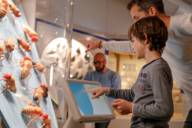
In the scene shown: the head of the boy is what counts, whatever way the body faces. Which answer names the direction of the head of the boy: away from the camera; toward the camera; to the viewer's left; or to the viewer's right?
to the viewer's left

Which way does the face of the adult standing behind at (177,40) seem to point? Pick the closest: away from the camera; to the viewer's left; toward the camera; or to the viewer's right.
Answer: to the viewer's left

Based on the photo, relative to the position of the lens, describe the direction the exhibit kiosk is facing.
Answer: facing the viewer and to the right of the viewer

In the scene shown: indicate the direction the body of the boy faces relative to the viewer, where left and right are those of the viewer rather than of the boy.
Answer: facing to the left of the viewer

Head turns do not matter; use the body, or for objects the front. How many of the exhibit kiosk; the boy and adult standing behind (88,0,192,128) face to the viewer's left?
2

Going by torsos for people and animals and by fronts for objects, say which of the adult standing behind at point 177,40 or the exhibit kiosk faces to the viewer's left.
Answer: the adult standing behind

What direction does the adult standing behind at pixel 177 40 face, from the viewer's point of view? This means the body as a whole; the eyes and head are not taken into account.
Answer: to the viewer's left

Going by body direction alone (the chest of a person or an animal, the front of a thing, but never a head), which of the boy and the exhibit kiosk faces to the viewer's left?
the boy

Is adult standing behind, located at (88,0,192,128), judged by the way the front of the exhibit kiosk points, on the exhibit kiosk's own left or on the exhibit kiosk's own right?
on the exhibit kiosk's own left

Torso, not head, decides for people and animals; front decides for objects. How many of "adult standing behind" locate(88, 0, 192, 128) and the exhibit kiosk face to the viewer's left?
1

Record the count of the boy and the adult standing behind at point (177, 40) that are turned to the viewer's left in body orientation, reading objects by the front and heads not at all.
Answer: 2
